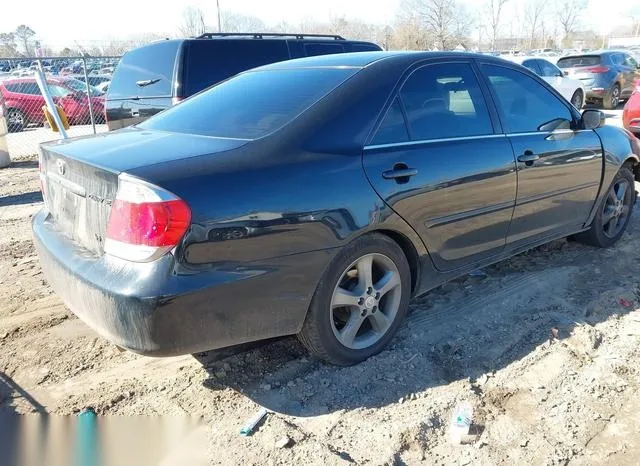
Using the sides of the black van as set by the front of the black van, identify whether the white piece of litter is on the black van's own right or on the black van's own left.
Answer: on the black van's own right

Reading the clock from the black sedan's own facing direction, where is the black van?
The black van is roughly at 10 o'clock from the black sedan.

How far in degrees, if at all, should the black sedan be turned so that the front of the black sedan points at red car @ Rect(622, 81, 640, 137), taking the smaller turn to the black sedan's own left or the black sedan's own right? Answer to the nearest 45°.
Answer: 0° — it already faces it

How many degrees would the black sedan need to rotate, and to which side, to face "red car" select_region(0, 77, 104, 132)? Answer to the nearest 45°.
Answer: approximately 90° to its left

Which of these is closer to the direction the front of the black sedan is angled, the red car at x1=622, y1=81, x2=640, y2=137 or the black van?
the red car

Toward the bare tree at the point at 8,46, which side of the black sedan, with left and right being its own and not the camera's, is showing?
left

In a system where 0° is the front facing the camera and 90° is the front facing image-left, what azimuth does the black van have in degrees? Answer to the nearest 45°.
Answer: approximately 225°

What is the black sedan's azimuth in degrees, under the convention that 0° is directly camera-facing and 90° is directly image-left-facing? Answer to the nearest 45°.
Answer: approximately 225°
